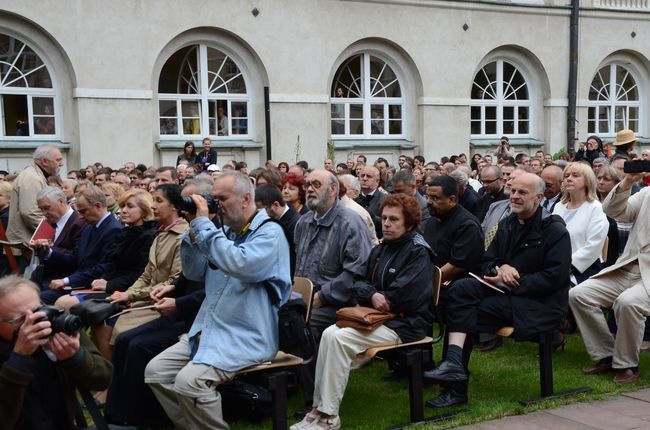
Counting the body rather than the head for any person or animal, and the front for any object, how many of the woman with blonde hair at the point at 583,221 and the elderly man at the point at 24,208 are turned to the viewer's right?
1

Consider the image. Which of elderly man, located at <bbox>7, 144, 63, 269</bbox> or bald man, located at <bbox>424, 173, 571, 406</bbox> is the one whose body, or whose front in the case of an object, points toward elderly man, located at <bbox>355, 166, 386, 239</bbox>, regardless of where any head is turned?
elderly man, located at <bbox>7, 144, 63, 269</bbox>

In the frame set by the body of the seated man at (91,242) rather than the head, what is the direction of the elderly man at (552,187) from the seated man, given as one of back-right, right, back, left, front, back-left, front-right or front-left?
back-left

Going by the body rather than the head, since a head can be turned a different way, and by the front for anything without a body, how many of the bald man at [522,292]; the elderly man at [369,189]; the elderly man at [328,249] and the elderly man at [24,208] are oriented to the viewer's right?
1

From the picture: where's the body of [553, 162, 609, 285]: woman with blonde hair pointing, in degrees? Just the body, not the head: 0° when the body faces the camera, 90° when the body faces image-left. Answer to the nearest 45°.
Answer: approximately 45°

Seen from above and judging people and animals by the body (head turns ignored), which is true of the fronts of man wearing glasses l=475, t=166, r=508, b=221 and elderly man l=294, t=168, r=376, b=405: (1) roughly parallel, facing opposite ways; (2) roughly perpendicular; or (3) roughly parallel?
roughly parallel

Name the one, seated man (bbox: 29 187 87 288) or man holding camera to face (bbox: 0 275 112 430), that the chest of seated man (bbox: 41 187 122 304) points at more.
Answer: the man holding camera to face

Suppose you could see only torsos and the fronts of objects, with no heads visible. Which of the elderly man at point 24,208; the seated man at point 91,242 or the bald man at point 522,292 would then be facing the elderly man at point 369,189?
the elderly man at point 24,208

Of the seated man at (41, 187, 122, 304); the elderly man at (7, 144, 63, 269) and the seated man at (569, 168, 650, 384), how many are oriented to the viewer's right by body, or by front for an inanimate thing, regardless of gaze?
1

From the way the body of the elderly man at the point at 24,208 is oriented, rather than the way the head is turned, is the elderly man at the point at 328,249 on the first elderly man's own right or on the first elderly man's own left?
on the first elderly man's own right

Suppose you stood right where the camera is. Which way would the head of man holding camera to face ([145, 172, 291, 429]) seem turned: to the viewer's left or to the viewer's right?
to the viewer's left

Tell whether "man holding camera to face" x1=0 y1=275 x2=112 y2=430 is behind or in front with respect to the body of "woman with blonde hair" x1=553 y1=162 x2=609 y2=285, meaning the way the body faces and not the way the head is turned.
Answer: in front

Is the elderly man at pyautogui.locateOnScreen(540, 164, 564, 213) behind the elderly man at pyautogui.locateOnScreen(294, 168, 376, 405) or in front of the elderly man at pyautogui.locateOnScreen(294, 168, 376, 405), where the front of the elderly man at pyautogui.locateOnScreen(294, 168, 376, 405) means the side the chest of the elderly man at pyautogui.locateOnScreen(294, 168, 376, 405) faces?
behind

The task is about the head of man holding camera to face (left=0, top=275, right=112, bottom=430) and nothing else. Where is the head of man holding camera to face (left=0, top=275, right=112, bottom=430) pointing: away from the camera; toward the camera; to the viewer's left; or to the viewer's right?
to the viewer's right

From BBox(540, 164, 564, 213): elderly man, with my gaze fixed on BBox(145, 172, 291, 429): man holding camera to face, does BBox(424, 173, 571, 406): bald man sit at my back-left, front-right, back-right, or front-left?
front-left
